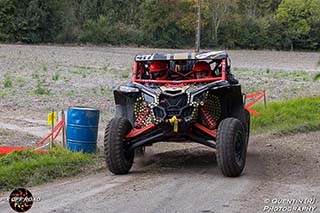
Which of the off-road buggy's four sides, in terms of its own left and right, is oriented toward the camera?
front

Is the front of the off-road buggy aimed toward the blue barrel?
no
